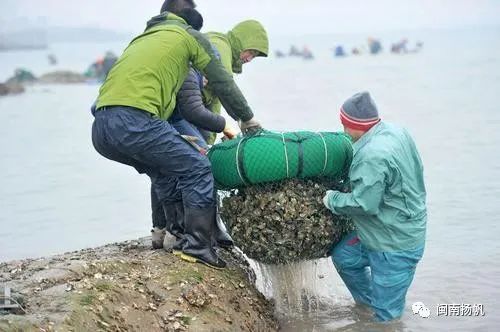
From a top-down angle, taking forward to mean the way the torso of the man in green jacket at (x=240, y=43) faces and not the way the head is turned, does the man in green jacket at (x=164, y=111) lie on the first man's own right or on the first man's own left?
on the first man's own right
